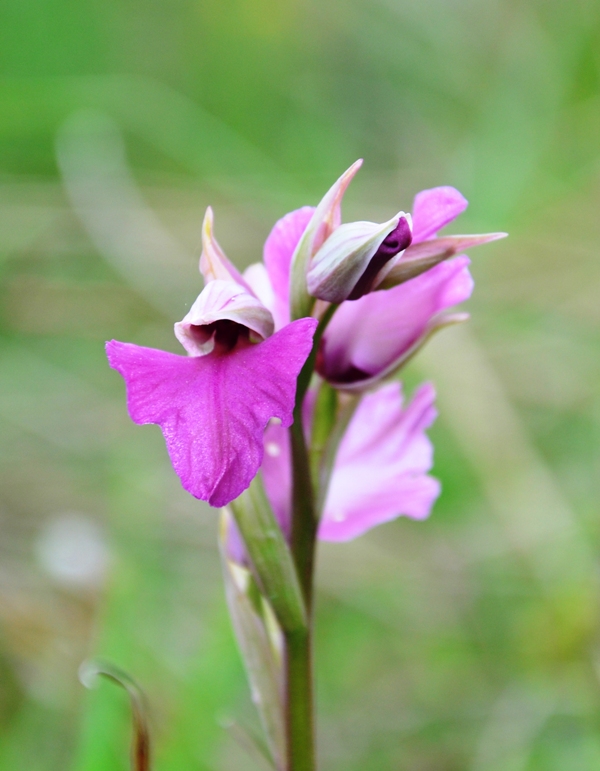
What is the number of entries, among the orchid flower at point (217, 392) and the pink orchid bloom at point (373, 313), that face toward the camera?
1

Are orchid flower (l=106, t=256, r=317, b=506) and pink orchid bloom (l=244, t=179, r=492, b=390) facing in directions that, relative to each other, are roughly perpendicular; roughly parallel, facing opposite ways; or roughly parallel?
roughly perpendicular

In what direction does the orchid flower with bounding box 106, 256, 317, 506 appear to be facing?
toward the camera

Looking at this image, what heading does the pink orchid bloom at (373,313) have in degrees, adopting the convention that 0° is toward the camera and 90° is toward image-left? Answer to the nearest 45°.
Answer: approximately 270°

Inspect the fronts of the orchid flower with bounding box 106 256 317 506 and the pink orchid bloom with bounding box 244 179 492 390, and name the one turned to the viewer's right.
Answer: the pink orchid bloom
